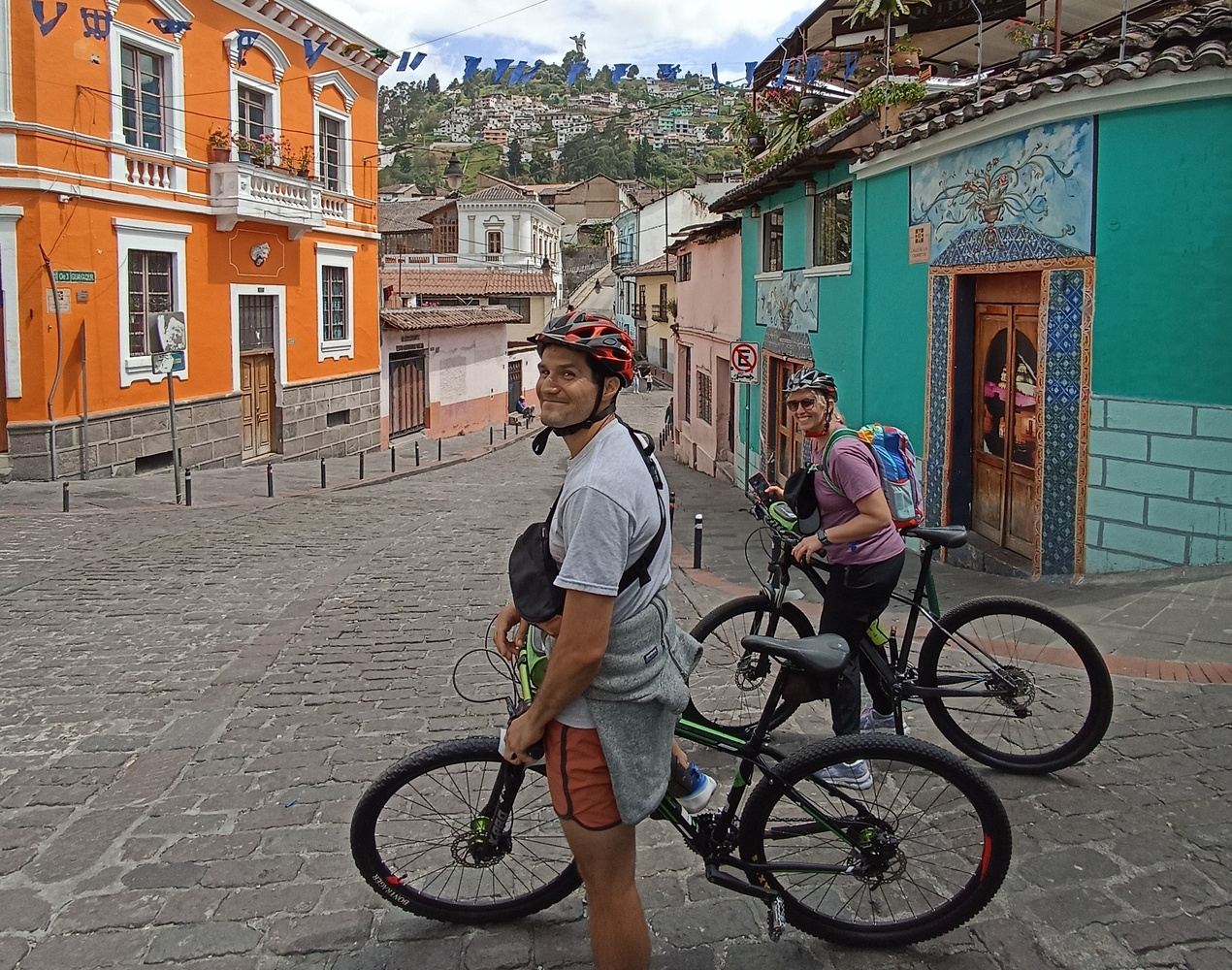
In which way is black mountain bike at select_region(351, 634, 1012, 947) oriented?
to the viewer's left

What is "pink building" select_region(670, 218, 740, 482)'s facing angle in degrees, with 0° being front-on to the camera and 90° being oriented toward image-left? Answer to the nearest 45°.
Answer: approximately 45°

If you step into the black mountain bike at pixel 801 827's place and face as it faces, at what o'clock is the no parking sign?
The no parking sign is roughly at 3 o'clock from the black mountain bike.

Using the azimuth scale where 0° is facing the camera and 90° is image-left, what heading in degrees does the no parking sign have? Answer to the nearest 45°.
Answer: approximately 0°

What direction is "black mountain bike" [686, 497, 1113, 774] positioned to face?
to the viewer's left

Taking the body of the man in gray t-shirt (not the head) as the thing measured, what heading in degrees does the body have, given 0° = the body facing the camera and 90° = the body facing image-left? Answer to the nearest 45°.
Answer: approximately 90°

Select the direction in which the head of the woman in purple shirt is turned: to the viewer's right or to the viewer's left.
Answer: to the viewer's left

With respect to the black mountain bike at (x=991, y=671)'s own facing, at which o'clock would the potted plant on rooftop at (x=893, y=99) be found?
The potted plant on rooftop is roughly at 3 o'clock from the black mountain bike.

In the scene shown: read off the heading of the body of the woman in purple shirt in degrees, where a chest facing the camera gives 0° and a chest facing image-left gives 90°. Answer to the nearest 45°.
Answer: approximately 90°

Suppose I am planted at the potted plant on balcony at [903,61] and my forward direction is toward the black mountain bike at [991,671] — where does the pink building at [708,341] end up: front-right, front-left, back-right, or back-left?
back-right
